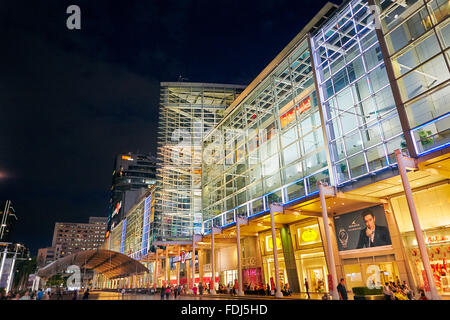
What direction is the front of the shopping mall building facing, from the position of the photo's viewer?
facing the viewer and to the left of the viewer
